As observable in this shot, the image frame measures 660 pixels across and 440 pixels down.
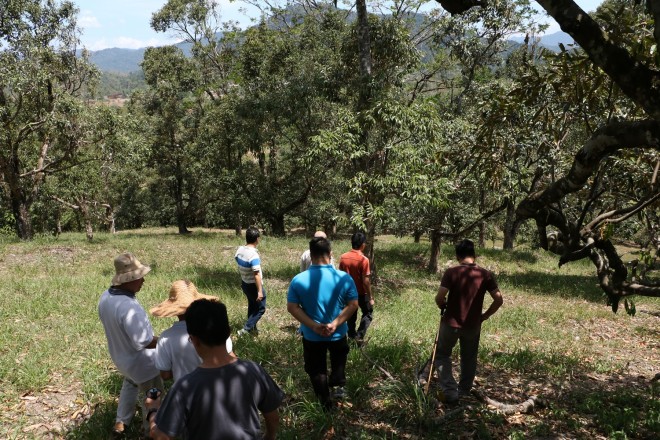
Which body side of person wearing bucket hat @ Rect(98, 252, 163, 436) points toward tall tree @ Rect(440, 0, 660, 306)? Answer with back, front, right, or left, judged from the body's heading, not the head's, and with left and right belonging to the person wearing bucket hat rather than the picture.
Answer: front

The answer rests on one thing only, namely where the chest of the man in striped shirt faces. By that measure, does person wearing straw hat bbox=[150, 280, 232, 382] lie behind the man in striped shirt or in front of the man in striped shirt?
behind

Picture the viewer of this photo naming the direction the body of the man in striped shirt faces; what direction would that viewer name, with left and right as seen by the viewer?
facing away from the viewer and to the right of the viewer

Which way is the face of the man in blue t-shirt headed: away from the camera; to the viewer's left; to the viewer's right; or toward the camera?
away from the camera

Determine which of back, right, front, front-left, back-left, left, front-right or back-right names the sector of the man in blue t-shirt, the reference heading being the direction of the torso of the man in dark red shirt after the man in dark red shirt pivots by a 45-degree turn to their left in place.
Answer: left

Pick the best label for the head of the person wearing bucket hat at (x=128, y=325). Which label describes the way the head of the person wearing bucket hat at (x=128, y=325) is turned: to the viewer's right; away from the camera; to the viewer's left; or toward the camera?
to the viewer's right

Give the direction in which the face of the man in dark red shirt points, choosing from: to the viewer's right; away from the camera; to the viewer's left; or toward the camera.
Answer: away from the camera

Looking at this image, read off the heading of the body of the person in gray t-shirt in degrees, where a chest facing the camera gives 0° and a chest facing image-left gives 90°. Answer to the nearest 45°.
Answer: approximately 180°

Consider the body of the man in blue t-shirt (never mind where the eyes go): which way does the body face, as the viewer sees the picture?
away from the camera

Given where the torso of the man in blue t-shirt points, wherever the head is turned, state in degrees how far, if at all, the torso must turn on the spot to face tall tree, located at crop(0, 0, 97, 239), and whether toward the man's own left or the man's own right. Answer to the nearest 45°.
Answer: approximately 45° to the man's own left

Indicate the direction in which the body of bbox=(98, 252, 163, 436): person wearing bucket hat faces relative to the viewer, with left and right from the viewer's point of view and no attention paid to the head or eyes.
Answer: facing away from the viewer and to the right of the viewer

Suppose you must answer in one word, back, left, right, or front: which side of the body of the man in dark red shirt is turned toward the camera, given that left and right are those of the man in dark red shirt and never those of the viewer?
back
